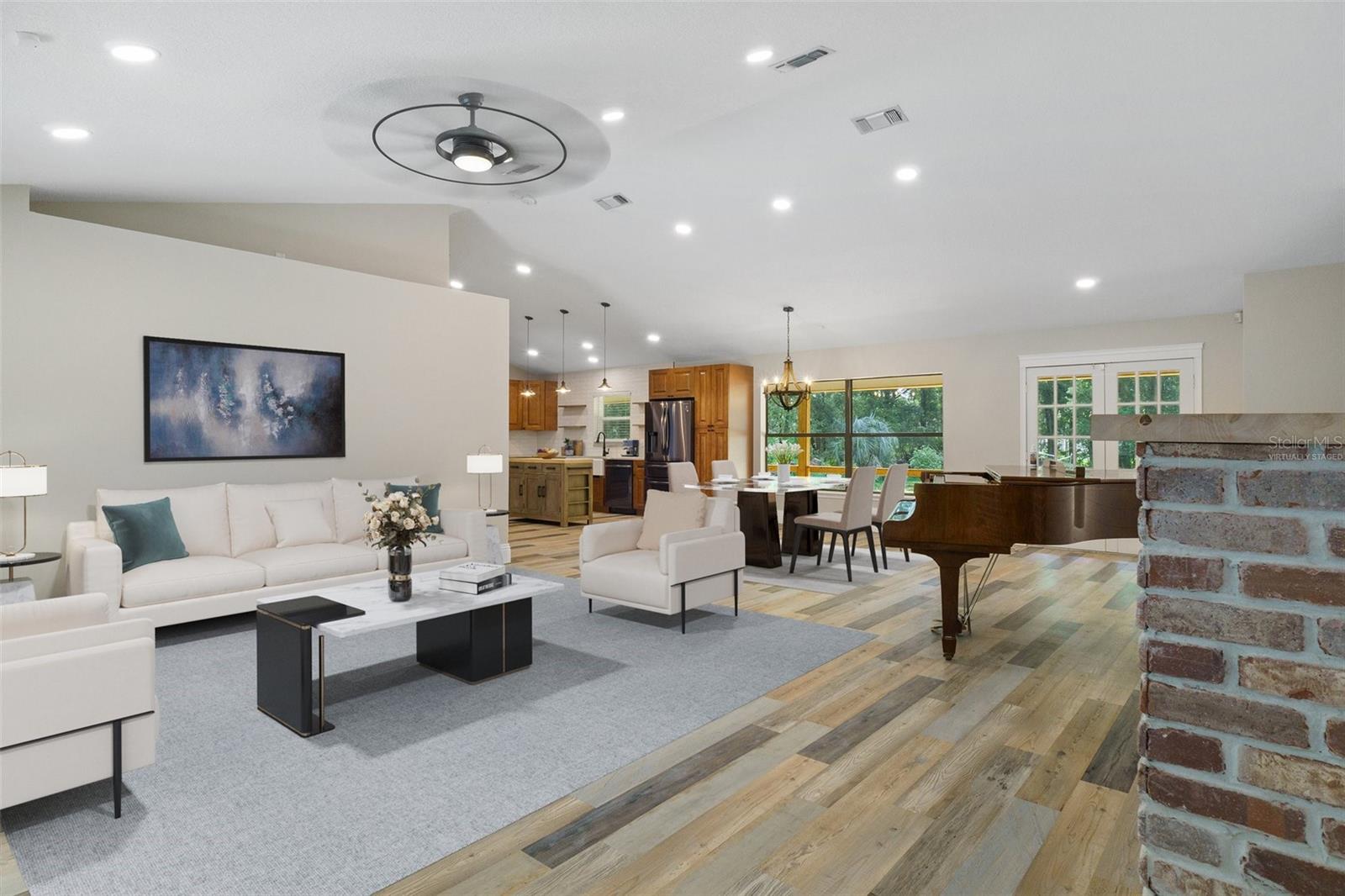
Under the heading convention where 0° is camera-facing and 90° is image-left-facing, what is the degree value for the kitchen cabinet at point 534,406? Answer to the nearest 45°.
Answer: approximately 0°

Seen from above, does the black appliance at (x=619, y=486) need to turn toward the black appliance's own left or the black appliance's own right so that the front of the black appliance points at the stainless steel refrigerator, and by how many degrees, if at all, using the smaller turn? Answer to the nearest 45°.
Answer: approximately 45° to the black appliance's own left

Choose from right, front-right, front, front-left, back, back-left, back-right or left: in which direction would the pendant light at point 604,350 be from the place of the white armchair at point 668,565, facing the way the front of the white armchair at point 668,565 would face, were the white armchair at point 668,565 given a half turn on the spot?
front-left

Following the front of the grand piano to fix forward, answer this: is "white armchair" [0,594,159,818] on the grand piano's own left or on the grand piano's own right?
on the grand piano's own left

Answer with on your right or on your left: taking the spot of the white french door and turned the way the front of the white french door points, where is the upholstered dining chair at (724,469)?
on your right

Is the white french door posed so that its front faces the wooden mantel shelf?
yes

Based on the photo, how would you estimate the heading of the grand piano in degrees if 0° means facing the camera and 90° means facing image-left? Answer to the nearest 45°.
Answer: approximately 90°

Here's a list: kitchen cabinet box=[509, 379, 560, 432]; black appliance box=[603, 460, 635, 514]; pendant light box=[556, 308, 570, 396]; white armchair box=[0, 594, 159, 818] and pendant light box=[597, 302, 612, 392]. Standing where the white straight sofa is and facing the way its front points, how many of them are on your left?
4

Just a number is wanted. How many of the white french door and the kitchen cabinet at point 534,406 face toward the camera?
2
